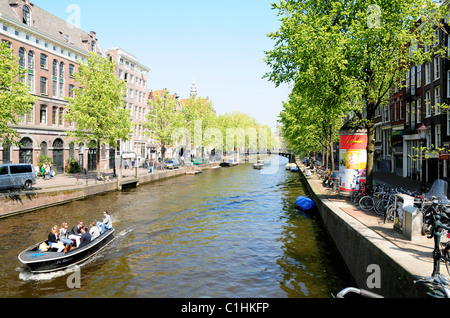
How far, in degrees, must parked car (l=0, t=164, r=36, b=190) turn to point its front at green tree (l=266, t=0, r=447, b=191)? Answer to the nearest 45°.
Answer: approximately 135° to its left

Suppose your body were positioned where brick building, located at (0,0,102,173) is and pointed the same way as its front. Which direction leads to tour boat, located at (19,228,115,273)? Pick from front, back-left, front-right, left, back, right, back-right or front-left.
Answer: front-right

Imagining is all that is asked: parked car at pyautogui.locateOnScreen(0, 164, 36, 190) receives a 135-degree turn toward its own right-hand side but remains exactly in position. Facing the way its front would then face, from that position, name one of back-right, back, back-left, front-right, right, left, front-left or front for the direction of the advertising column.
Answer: right

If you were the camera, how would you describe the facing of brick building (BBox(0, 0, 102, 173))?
facing the viewer and to the right of the viewer

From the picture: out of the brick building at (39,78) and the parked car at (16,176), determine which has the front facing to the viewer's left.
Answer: the parked car

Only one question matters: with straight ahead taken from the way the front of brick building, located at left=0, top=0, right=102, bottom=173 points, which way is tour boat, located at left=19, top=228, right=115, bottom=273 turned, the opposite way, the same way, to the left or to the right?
to the right

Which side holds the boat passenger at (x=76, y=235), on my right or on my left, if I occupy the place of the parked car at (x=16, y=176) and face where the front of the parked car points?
on my left

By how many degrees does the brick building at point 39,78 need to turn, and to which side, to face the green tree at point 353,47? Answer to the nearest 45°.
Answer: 0° — it already faces it

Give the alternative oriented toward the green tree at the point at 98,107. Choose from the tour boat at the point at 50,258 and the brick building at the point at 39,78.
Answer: the brick building

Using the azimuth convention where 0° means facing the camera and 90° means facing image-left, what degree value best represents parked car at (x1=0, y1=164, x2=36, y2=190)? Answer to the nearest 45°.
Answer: approximately 90°

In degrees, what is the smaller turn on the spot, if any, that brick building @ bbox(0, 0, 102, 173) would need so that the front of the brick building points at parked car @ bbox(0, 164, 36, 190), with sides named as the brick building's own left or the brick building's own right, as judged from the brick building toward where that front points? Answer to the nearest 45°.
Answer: approximately 45° to the brick building's own right
